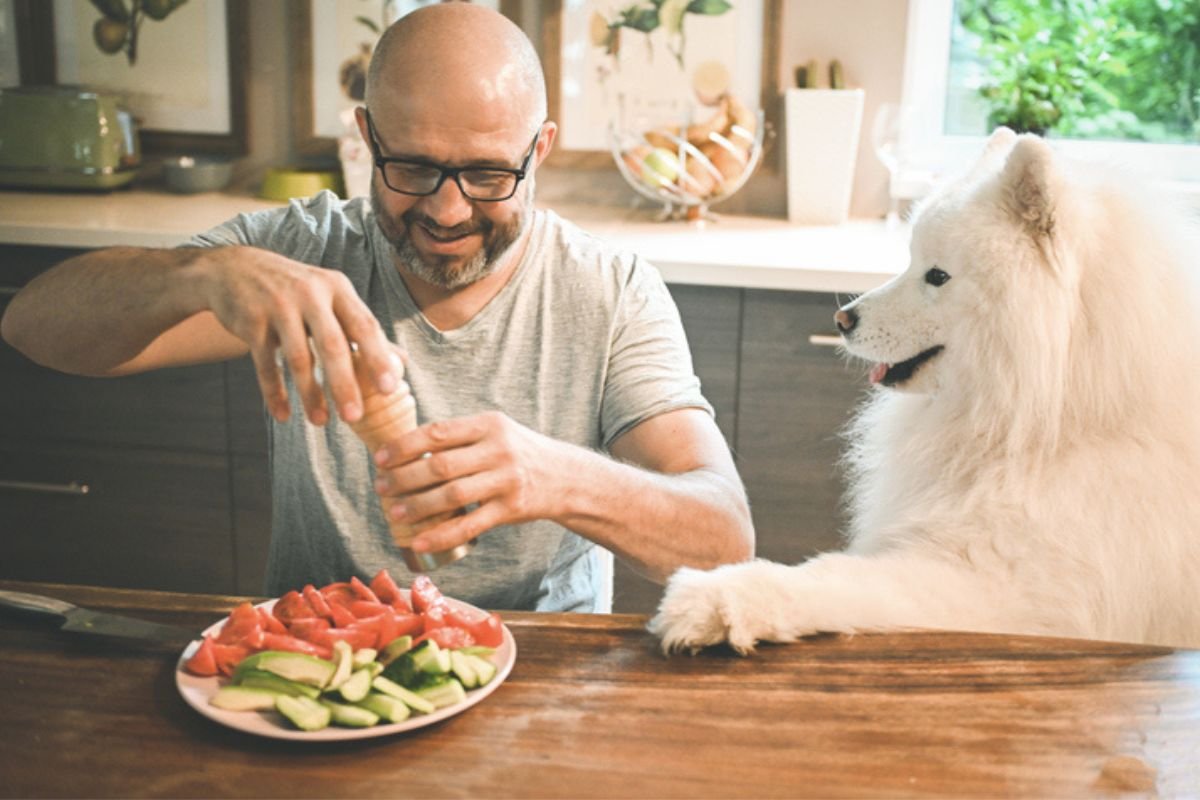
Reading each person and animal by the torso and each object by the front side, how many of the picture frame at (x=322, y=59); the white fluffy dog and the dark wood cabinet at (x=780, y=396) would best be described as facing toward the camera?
2

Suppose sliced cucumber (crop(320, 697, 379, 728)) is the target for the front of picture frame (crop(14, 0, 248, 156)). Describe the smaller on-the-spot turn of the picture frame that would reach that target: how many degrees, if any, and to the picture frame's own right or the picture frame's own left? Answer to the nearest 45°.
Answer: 0° — it already faces it

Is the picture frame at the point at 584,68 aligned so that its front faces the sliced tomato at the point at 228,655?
yes

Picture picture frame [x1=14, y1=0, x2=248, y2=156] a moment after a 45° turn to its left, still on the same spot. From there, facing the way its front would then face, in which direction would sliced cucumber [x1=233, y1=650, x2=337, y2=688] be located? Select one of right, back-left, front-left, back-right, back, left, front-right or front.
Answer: front-right

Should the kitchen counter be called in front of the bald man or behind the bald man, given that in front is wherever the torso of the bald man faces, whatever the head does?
behind

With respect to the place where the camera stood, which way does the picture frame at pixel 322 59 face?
facing the viewer

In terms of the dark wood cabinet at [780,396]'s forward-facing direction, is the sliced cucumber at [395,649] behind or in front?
in front

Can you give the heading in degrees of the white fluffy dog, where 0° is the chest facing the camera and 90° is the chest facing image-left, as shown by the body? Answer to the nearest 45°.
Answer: approximately 90°

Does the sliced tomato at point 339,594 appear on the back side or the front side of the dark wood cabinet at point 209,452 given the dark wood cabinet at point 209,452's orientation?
on the front side

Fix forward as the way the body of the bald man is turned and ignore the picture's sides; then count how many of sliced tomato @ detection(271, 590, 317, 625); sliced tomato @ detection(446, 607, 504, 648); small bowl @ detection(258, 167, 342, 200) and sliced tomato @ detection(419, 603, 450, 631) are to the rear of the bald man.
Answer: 1

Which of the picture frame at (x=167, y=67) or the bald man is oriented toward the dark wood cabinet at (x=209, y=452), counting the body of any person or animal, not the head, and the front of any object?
the picture frame

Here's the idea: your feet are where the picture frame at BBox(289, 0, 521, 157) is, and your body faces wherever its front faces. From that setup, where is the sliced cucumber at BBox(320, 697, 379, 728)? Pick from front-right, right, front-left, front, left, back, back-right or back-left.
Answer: front

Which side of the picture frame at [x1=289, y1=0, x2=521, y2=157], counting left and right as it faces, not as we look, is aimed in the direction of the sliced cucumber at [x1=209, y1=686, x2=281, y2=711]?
front

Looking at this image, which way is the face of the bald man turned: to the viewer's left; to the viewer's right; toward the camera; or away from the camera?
toward the camera

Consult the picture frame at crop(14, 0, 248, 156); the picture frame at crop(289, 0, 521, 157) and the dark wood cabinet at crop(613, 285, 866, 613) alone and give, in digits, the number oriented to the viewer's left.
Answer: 0

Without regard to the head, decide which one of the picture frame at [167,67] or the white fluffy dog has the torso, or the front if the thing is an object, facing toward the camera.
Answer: the picture frame

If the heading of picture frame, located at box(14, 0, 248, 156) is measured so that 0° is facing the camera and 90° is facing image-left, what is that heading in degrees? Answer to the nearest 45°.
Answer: approximately 0°
